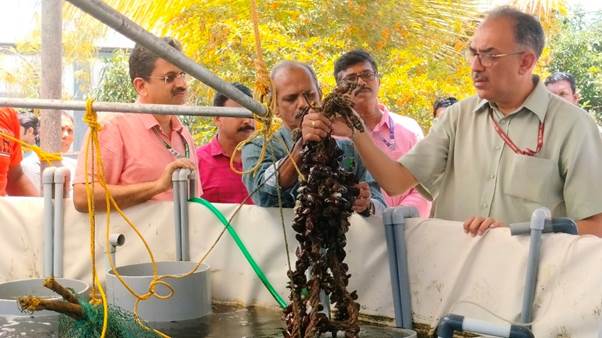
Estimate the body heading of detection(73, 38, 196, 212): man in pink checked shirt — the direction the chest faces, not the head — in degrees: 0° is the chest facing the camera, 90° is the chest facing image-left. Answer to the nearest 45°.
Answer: approximately 315°

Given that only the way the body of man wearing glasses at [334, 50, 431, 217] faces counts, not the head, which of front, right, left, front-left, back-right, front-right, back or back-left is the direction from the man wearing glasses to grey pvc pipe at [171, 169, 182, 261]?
front-right

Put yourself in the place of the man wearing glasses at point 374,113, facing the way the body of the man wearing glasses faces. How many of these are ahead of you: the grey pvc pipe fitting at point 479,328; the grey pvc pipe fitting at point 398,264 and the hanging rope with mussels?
3

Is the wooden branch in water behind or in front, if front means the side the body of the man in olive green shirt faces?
in front

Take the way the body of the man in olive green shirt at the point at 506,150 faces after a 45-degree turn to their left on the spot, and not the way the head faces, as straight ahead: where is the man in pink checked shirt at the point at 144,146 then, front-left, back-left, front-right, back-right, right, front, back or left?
right

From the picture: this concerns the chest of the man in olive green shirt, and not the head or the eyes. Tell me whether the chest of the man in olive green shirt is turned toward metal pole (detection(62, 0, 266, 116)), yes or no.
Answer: yes

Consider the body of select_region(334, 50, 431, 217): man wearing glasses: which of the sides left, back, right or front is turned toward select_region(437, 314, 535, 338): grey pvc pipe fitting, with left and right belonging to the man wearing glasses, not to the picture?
front

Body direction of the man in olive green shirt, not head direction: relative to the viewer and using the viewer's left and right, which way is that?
facing the viewer and to the left of the viewer

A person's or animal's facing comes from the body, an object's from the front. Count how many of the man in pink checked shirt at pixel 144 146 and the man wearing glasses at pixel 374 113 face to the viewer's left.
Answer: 0

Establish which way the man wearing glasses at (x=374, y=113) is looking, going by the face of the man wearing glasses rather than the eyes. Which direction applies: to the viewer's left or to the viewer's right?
to the viewer's left

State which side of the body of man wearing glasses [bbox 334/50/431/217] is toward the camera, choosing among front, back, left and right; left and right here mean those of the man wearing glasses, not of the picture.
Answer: front

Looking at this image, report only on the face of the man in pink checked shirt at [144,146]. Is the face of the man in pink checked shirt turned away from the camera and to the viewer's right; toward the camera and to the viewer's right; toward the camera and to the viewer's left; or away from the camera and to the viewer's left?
toward the camera and to the viewer's right

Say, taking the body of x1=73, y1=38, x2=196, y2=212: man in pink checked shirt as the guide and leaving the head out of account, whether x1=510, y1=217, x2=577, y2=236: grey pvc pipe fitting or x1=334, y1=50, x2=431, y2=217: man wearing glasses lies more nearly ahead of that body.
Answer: the grey pvc pipe fitting
